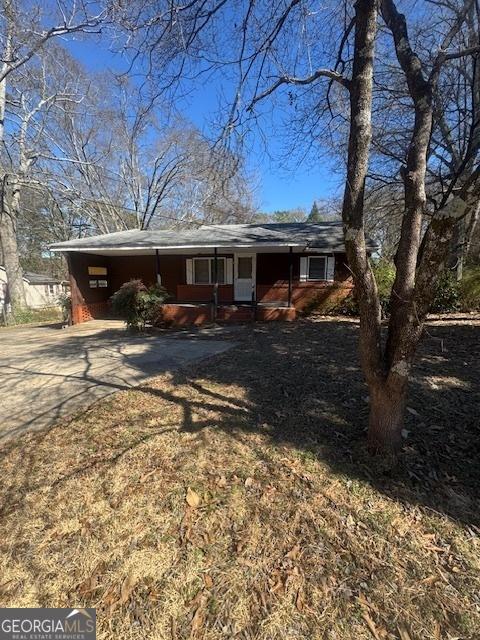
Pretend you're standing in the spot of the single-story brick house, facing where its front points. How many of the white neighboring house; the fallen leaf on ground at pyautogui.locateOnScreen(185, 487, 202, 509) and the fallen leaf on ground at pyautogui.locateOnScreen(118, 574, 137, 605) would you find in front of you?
2

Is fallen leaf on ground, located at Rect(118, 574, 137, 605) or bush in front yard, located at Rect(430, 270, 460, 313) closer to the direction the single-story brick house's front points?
the fallen leaf on ground

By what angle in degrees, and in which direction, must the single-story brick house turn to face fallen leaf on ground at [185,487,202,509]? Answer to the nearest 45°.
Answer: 0° — it already faces it

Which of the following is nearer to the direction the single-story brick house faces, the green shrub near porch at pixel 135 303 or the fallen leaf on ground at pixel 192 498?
the fallen leaf on ground

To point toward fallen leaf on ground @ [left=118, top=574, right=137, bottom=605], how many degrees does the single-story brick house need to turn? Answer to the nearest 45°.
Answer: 0° — it already faces it

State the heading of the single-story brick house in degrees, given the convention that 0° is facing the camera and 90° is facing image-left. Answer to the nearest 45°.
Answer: approximately 0°

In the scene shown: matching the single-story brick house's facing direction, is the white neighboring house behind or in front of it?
behind

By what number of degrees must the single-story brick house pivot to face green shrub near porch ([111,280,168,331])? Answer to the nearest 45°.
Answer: approximately 45° to its right
